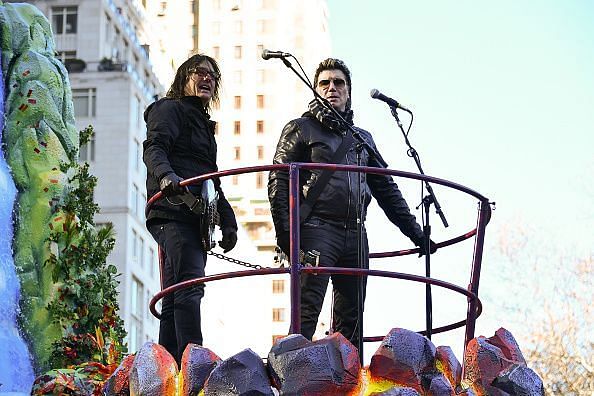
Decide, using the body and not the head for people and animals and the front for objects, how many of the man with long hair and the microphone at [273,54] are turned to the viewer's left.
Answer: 1

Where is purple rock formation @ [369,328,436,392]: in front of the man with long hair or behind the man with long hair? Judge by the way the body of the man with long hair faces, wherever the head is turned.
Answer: in front

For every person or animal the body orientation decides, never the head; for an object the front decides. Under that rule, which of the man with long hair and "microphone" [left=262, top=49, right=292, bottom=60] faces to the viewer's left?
the microphone

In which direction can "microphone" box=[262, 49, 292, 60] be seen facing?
to the viewer's left

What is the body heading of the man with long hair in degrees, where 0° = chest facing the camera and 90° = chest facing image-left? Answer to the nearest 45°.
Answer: approximately 315°
